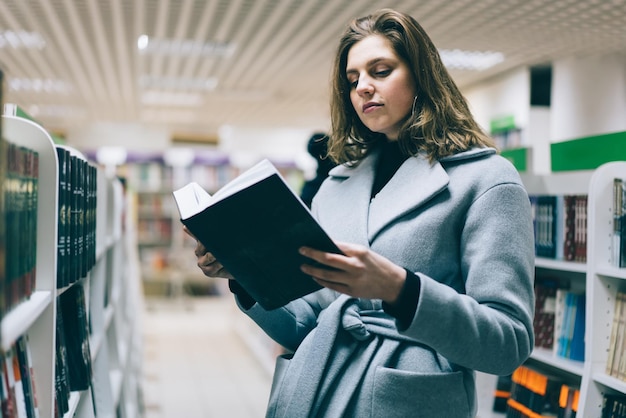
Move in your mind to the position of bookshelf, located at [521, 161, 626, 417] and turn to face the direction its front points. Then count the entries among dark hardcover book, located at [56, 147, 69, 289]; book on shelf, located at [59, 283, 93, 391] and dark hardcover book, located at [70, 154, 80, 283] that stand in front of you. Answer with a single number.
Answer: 3

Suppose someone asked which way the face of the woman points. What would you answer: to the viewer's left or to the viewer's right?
to the viewer's left

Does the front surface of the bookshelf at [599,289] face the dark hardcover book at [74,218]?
yes

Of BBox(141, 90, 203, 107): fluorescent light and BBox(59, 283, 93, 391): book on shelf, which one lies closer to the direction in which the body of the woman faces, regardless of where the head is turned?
the book on shelf

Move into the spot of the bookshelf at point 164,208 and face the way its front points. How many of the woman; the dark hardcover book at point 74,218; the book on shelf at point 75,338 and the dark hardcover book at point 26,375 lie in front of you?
4

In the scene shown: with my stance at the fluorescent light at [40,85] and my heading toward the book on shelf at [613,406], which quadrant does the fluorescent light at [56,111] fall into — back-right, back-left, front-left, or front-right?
back-left

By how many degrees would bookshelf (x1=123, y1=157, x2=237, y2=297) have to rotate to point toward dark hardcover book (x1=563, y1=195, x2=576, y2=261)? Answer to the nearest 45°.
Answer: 0° — it already faces it

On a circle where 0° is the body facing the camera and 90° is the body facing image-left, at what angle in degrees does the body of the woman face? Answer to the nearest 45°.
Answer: approximately 45°

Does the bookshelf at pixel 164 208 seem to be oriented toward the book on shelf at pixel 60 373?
yes

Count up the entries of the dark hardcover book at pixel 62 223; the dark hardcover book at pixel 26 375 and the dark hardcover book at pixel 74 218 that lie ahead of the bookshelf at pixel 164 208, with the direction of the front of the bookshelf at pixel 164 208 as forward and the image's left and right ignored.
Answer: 3

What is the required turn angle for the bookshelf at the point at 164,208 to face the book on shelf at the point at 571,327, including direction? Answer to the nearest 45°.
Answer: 0° — it already faces it

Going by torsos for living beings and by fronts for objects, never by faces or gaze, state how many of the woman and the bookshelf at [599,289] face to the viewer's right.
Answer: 0
